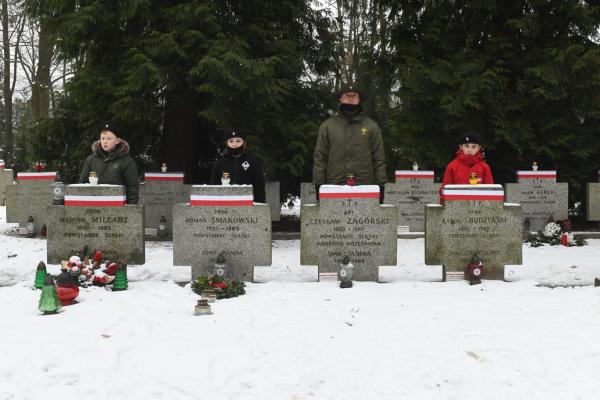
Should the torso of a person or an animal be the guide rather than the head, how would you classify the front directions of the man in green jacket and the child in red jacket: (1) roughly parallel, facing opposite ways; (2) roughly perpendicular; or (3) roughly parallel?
roughly parallel

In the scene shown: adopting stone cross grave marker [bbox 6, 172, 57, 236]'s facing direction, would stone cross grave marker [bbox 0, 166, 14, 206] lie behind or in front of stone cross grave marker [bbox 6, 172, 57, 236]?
behind

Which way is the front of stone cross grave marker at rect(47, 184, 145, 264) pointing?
toward the camera

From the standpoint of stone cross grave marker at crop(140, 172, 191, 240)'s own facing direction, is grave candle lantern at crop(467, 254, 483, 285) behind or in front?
in front

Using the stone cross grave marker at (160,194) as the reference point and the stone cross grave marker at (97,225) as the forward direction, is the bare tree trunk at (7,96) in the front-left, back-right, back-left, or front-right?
back-right

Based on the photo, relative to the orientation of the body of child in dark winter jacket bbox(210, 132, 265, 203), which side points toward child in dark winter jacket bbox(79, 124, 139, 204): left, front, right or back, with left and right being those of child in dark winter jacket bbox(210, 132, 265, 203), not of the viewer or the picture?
right

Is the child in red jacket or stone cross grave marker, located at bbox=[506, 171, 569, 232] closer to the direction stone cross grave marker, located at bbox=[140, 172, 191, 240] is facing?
the child in red jacket

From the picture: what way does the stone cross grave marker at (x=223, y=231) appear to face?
toward the camera

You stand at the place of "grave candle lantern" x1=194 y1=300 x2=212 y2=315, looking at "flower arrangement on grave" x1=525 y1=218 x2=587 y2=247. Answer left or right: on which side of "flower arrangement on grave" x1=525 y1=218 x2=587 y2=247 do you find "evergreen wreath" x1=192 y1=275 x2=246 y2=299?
left

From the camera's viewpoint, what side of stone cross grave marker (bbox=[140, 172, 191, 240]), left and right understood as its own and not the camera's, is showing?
front

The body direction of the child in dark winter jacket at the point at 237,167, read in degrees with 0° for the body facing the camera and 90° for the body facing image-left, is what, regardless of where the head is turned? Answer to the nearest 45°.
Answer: approximately 0°

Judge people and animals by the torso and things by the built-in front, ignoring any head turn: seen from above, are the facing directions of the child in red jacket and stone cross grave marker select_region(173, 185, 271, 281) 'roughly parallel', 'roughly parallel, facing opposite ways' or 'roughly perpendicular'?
roughly parallel

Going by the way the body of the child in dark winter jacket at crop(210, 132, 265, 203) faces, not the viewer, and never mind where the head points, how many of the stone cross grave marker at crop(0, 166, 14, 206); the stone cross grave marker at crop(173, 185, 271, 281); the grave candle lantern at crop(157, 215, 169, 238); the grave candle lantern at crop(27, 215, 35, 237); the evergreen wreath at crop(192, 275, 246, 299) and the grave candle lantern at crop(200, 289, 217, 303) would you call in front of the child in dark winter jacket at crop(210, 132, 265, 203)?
3

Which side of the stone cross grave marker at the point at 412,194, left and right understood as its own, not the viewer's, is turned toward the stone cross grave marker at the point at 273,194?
right

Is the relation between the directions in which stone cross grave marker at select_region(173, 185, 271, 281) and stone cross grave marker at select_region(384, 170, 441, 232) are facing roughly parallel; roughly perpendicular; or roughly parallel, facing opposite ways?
roughly parallel

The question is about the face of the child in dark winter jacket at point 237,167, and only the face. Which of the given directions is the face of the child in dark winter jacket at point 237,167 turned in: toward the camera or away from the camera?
toward the camera
